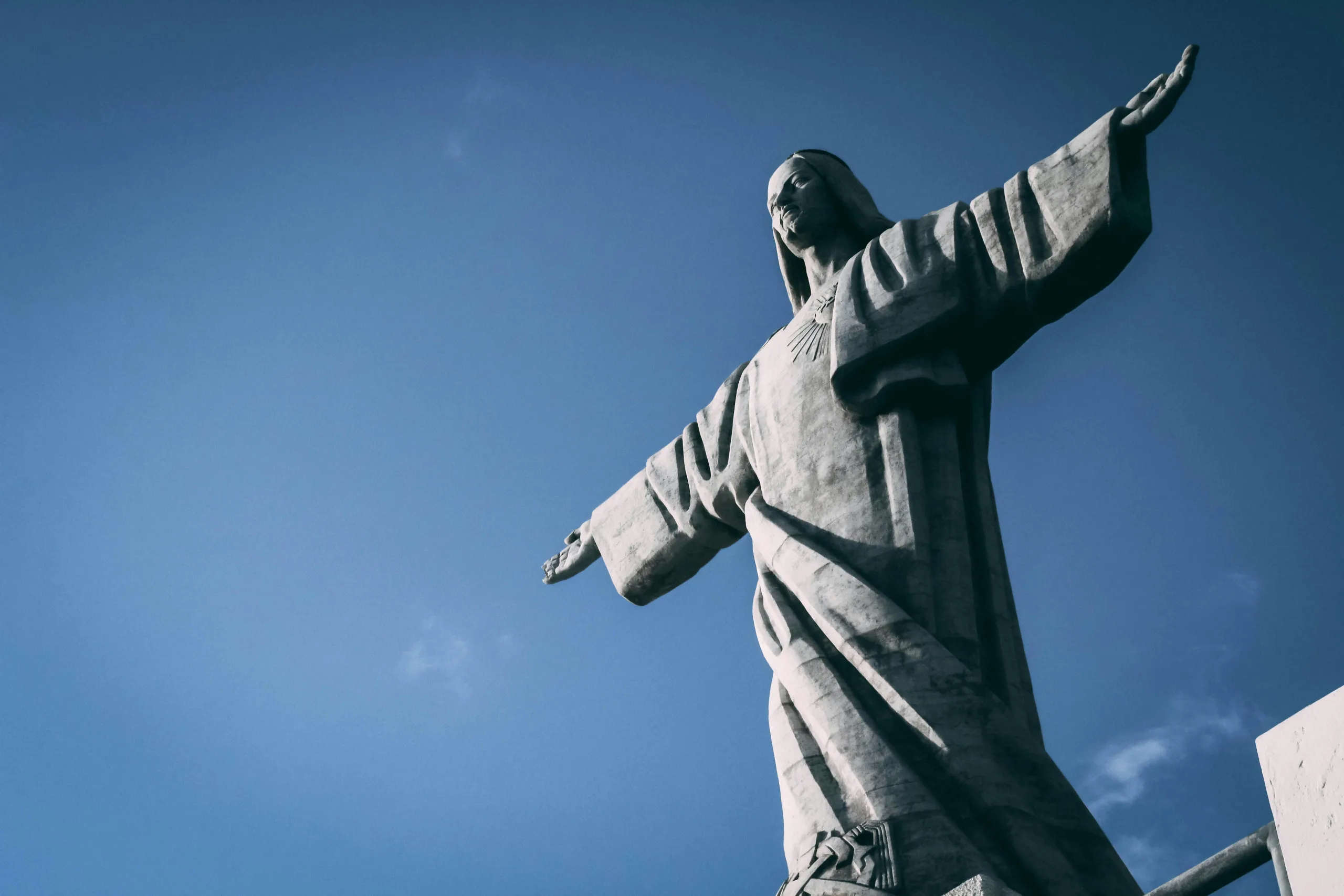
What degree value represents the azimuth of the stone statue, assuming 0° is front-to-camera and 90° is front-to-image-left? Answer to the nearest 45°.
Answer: approximately 45°
